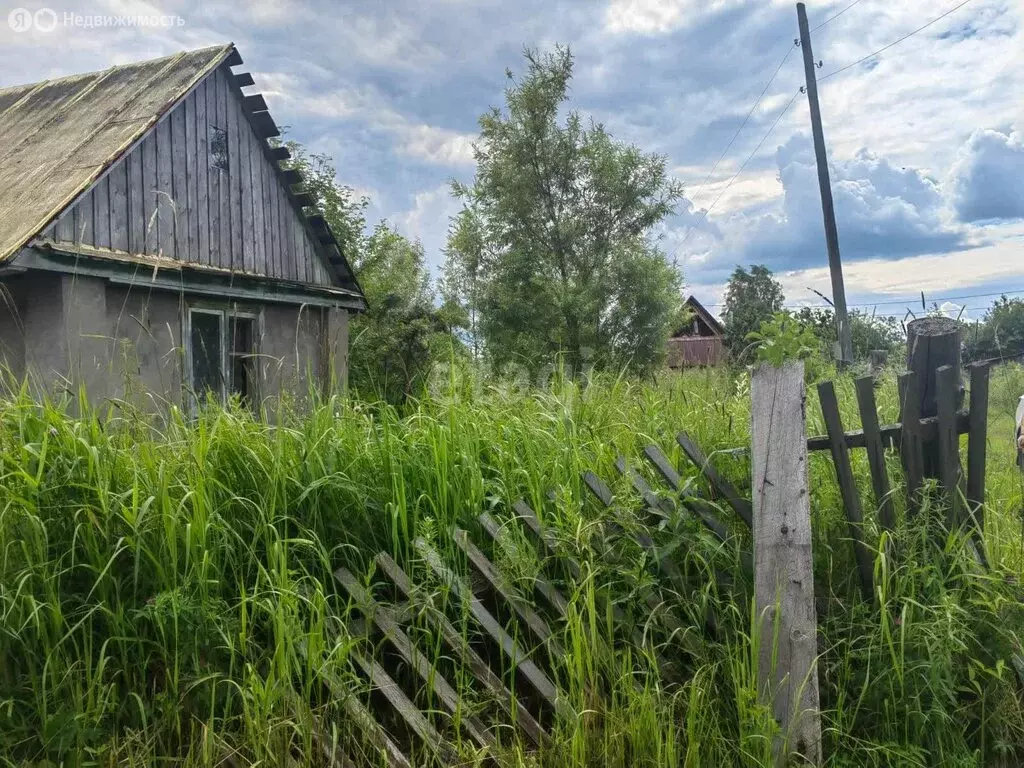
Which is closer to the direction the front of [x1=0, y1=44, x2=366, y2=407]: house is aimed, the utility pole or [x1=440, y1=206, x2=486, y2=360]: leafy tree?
the utility pole

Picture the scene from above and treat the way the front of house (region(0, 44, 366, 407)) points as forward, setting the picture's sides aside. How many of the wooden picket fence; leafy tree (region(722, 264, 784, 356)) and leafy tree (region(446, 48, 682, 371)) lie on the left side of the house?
2

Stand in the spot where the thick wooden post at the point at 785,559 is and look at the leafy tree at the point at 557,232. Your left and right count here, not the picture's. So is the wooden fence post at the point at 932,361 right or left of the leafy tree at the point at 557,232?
right

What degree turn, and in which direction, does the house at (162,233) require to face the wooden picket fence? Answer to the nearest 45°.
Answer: approximately 45° to its right

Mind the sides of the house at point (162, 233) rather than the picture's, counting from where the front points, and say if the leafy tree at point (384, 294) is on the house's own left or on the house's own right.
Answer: on the house's own left

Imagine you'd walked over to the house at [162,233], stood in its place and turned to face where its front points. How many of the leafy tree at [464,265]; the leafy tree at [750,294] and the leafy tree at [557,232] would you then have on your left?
3

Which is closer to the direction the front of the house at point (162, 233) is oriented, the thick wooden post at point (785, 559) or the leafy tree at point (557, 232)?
the thick wooden post

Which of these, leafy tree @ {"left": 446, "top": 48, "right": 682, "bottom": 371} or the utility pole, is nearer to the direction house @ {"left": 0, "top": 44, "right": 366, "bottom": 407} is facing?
the utility pole

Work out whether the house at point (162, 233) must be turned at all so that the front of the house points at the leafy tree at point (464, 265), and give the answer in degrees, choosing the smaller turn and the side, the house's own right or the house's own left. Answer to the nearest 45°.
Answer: approximately 90° to the house's own left

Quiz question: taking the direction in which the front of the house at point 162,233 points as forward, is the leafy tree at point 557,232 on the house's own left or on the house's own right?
on the house's own left

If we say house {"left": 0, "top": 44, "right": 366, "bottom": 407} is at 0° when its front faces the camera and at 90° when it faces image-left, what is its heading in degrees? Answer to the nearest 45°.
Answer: approximately 315°

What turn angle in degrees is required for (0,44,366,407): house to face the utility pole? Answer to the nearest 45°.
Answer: approximately 45° to its left
